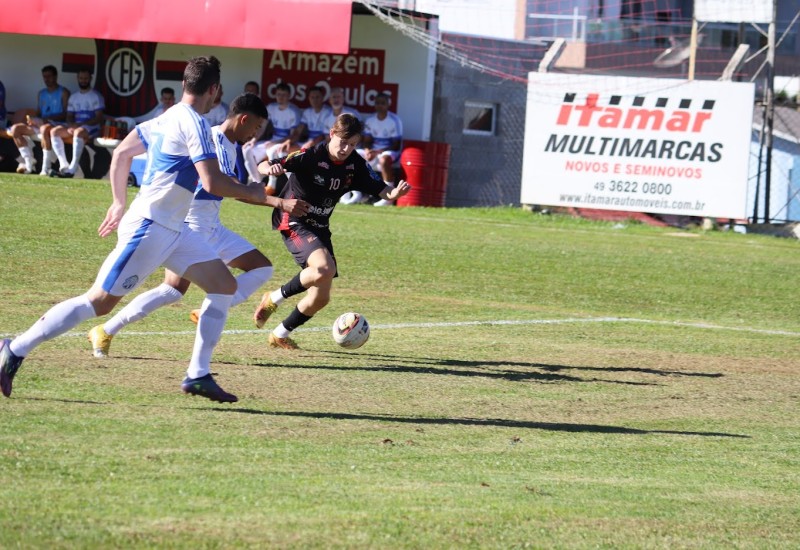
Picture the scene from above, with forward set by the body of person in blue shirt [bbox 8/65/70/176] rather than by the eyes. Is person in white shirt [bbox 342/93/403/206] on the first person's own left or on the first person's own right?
on the first person's own left

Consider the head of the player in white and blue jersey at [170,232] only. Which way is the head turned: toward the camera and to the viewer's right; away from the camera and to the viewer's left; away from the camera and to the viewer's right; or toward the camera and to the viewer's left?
away from the camera and to the viewer's right

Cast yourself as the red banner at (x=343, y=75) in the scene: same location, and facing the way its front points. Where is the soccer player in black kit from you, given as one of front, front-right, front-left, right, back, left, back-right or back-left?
front

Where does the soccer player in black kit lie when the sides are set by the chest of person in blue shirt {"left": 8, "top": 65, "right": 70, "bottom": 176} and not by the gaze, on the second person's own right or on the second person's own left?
on the second person's own left

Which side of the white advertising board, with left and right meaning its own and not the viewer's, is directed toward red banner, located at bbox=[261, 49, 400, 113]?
right

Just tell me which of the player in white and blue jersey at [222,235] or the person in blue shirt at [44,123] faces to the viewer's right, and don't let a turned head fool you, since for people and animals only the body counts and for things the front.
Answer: the player in white and blue jersey

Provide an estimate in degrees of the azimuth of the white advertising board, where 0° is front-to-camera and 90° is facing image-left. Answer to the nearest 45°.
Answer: approximately 0°

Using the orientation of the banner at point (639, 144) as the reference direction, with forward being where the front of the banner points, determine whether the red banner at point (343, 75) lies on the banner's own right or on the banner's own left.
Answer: on the banner's own right

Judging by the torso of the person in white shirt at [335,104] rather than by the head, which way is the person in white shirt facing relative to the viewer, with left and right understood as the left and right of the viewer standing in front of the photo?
facing the viewer

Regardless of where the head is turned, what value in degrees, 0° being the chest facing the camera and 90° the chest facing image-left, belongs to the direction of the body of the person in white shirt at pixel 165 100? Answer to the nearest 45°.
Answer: approximately 0°

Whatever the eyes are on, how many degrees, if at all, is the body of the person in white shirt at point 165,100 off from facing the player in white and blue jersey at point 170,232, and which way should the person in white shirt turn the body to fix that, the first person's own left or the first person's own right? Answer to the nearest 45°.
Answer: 0° — they already face them

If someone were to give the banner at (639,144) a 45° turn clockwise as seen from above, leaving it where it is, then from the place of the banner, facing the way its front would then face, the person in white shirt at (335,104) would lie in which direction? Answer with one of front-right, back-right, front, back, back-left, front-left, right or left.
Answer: front-right

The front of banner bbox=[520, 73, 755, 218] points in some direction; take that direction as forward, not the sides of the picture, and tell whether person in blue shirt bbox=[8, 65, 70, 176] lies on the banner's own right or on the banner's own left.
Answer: on the banner's own right

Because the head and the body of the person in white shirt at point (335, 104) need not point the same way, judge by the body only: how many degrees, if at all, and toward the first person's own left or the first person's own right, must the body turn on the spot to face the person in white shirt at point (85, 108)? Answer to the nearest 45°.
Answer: approximately 90° to the first person's own right
